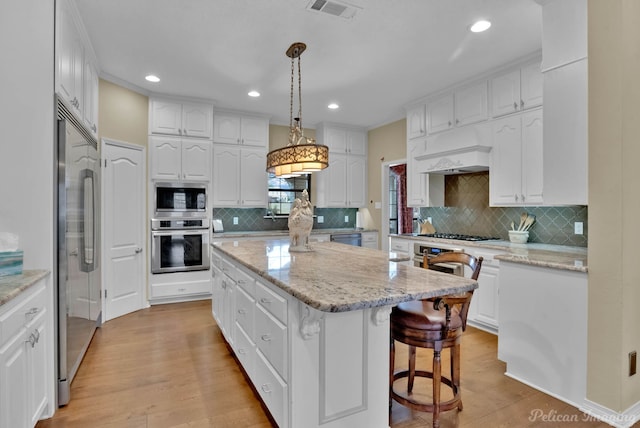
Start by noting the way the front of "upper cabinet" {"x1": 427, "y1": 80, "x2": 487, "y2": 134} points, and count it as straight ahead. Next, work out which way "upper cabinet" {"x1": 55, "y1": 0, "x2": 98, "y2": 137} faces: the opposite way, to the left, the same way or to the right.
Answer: the opposite way

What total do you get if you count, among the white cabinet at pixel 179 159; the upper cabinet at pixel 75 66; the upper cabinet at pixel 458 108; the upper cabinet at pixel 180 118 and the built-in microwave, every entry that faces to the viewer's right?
1

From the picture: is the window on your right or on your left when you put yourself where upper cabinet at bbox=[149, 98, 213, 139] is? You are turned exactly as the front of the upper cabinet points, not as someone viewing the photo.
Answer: on your left

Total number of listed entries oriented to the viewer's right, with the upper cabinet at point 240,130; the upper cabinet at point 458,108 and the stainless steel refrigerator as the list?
1

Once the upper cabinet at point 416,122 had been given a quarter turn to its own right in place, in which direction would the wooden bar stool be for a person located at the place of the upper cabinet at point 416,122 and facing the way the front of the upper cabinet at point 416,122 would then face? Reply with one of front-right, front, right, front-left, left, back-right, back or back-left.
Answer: back-left

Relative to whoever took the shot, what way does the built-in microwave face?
facing the viewer

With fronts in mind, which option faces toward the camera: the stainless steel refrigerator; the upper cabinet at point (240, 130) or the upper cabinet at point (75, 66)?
the upper cabinet at point (240, 130)

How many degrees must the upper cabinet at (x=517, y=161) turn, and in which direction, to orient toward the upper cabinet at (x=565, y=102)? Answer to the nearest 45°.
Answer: approximately 45° to its left

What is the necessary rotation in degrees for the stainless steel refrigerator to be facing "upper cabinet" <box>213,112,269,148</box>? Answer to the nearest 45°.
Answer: approximately 45° to its left

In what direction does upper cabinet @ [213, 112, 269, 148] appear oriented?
toward the camera

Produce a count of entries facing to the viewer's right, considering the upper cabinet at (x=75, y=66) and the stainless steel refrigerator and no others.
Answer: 2

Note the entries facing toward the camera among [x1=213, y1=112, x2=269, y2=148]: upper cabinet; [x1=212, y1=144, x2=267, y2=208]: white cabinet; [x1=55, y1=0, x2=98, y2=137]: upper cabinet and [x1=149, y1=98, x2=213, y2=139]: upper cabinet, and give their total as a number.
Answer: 3

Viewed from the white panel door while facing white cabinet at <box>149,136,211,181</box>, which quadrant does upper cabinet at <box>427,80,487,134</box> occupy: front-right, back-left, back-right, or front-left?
front-right

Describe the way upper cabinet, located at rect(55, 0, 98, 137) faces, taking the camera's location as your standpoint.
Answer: facing to the right of the viewer

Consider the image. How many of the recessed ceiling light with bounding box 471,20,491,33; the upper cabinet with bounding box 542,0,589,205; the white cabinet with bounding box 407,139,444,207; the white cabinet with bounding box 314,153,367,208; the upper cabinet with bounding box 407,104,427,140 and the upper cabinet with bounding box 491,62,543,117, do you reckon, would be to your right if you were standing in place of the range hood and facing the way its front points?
3

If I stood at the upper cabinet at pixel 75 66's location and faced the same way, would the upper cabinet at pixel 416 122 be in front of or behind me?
in front

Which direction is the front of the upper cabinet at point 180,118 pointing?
toward the camera

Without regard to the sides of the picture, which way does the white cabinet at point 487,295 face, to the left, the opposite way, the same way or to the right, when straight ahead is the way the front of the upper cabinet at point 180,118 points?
to the right

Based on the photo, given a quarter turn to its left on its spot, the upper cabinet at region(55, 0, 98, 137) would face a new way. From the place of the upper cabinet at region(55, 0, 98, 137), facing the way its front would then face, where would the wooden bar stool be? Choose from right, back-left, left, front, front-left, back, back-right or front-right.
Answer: back-right

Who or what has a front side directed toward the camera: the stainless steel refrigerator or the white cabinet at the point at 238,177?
the white cabinet

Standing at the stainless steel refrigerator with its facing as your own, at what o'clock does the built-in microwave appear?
The built-in microwave is roughly at 10 o'clock from the stainless steel refrigerator.
